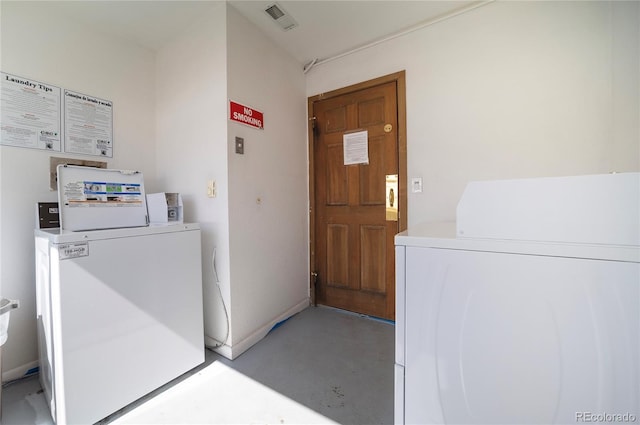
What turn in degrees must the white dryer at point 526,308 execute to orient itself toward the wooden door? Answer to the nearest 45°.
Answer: approximately 45° to its right

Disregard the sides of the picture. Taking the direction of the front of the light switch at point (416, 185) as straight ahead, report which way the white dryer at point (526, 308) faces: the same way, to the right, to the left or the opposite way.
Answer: to the right

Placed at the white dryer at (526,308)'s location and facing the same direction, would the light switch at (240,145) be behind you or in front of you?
in front

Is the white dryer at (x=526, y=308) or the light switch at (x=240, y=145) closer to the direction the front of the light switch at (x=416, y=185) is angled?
the white dryer

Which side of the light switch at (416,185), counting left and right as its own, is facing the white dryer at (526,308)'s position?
front

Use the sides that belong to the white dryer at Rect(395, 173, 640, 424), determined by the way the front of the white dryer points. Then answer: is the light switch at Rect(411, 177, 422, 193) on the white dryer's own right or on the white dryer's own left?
on the white dryer's own right

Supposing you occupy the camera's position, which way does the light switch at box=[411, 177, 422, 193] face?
facing the viewer
